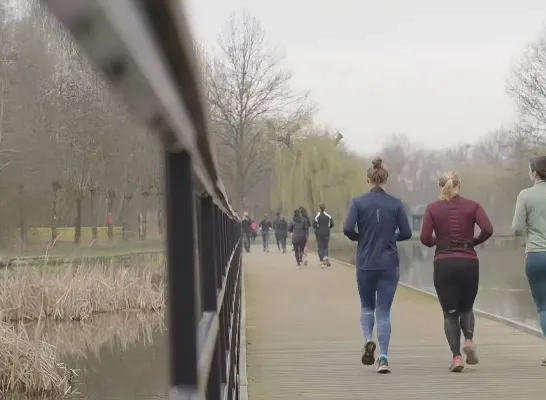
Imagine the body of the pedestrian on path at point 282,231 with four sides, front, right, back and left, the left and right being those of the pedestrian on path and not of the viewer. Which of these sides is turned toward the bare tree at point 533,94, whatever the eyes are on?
right

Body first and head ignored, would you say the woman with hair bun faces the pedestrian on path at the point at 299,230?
yes

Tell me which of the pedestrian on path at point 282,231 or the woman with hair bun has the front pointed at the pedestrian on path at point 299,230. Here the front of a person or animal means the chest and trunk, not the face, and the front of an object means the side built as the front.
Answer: the woman with hair bun

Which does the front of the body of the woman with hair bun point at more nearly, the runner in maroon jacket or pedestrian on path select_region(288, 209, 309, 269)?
the pedestrian on path

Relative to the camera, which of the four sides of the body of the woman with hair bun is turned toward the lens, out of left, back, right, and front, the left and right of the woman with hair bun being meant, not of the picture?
back

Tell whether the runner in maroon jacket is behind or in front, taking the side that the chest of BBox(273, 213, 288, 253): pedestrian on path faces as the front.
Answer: behind

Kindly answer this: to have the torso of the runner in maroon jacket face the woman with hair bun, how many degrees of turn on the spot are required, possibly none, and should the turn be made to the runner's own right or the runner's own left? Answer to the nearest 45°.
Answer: approximately 90° to the runner's own left

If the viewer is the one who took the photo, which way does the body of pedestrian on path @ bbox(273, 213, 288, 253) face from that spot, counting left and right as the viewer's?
facing away from the viewer

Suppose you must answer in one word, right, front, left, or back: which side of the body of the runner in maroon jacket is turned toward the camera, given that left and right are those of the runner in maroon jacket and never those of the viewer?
back

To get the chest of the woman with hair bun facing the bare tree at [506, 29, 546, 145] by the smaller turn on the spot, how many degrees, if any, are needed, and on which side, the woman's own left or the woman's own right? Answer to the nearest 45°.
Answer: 0° — they already face it

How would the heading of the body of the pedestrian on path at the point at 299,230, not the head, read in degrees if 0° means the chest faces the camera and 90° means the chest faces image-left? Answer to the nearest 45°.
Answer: approximately 180°

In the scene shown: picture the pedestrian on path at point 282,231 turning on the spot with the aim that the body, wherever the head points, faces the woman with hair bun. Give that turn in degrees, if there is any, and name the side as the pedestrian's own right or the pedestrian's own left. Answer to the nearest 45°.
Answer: approximately 180°

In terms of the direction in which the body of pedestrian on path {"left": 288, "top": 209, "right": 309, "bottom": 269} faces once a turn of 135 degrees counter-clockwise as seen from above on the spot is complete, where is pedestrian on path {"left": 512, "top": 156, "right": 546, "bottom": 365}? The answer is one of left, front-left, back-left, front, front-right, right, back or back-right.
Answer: front-left
